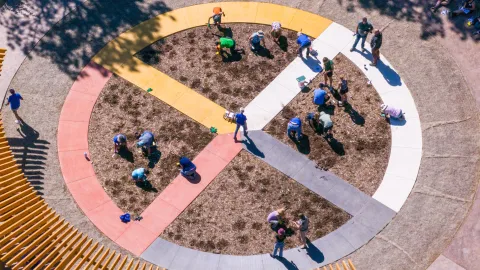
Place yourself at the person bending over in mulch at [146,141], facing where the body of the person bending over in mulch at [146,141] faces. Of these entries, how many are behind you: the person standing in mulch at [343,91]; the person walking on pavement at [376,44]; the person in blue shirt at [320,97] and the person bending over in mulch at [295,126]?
4

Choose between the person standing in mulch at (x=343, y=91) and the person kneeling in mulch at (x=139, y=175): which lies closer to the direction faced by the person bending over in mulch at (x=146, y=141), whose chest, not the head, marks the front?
the person kneeling in mulch

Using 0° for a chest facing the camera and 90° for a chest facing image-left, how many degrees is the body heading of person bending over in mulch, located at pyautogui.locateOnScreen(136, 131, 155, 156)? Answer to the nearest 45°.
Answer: approximately 90°

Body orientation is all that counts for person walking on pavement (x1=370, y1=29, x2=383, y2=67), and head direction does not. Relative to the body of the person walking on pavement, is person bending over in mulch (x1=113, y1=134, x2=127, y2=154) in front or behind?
in front

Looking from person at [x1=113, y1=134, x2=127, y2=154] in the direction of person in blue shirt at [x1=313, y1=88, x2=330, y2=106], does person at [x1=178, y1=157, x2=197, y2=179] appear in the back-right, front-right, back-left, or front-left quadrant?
front-right

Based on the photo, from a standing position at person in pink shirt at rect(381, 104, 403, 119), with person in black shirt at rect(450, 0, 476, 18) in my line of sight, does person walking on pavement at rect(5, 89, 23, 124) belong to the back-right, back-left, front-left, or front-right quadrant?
back-left

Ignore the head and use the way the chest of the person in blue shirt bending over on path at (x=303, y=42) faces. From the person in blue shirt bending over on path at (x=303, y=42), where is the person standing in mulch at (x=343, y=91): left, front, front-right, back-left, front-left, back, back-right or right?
left

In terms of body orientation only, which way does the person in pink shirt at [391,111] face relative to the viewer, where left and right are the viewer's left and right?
facing to the left of the viewer
